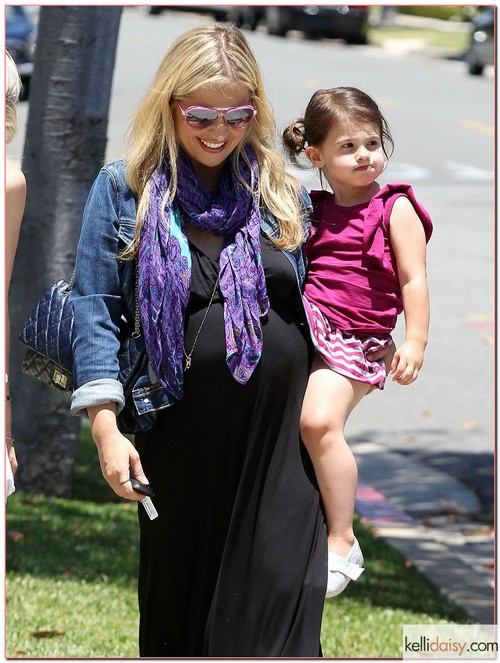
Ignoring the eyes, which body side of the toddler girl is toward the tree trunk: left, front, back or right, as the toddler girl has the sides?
right

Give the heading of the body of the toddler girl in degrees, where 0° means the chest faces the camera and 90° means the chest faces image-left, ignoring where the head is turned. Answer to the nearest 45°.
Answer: approximately 45°

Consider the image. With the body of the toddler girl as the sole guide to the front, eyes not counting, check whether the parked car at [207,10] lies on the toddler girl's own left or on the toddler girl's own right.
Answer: on the toddler girl's own right

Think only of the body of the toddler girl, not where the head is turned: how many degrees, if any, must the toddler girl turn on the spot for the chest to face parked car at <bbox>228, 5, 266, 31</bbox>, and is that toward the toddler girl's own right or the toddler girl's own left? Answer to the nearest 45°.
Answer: approximately 135° to the toddler girl's own right

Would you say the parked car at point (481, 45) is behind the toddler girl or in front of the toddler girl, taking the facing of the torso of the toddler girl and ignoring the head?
behind

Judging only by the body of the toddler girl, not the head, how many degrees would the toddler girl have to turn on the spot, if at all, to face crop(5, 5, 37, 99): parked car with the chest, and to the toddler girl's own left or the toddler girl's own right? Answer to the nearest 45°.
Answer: approximately 135° to the toddler girl's own right

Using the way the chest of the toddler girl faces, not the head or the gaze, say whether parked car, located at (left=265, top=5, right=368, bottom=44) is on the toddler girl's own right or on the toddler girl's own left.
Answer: on the toddler girl's own right

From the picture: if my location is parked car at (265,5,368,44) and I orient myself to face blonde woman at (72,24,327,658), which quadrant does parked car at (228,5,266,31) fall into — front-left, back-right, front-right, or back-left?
back-right
